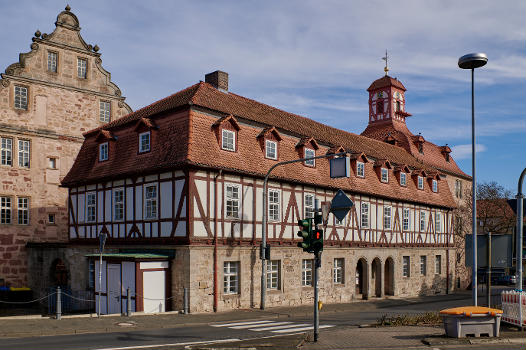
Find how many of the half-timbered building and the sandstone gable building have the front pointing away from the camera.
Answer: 0

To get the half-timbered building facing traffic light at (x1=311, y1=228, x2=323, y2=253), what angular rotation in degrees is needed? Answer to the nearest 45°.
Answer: approximately 45° to its right

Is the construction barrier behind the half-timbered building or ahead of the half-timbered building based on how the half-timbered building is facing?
ahead

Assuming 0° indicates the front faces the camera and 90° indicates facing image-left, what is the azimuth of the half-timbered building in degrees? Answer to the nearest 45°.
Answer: approximately 315°

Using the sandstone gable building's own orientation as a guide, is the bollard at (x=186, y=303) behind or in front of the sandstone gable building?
in front
